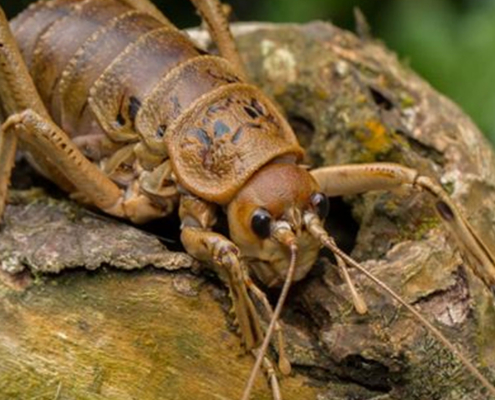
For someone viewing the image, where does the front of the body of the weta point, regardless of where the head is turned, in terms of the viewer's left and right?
facing the viewer and to the right of the viewer
